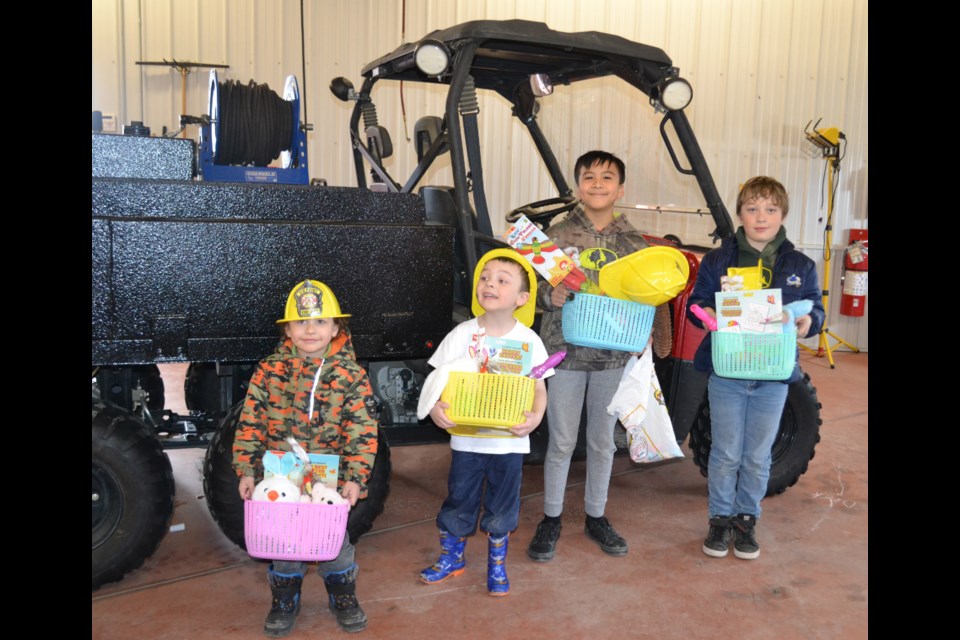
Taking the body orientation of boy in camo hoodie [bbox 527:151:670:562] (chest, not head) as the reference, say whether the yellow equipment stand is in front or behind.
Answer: behind

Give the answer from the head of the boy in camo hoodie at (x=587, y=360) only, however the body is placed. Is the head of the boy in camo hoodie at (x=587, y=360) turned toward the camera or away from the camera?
toward the camera

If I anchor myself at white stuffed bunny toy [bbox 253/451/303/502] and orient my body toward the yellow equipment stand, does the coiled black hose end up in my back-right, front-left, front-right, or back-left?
front-left

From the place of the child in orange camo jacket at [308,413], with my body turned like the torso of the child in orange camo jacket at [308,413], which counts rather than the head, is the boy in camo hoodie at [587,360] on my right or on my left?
on my left

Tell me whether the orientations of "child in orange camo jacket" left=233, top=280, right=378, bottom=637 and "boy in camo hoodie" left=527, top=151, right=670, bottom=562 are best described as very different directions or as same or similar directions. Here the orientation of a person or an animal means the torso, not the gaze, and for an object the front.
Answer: same or similar directions

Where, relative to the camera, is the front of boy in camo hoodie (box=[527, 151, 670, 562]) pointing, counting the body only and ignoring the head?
toward the camera

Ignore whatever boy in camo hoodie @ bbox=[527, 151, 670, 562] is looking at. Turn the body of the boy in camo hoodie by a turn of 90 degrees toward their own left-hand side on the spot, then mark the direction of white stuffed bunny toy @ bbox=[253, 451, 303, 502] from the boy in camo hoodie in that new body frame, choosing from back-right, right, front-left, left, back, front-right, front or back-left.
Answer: back-right

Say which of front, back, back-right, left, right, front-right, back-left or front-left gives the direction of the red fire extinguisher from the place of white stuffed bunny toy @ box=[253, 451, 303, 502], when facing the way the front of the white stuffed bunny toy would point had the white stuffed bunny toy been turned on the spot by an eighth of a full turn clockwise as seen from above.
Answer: back

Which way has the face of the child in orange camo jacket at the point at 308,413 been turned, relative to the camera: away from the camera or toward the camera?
toward the camera

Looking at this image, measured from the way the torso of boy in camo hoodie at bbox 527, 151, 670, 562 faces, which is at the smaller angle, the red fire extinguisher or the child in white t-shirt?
the child in white t-shirt

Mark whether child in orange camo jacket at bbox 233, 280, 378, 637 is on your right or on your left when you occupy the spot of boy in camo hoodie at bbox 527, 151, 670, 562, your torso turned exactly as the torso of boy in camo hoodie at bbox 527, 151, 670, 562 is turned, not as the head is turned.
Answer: on your right

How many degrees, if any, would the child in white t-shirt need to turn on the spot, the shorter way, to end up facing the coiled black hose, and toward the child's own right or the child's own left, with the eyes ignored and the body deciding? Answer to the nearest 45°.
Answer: approximately 135° to the child's own right

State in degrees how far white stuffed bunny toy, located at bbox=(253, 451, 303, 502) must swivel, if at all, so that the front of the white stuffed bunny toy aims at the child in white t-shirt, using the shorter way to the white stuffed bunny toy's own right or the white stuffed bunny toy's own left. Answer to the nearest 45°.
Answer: approximately 90° to the white stuffed bunny toy's own left

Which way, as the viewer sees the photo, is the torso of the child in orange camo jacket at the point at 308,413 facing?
toward the camera

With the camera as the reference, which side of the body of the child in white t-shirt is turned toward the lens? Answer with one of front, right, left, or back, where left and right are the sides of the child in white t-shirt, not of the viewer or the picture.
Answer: front

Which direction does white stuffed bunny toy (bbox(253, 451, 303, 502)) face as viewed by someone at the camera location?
facing the viewer
